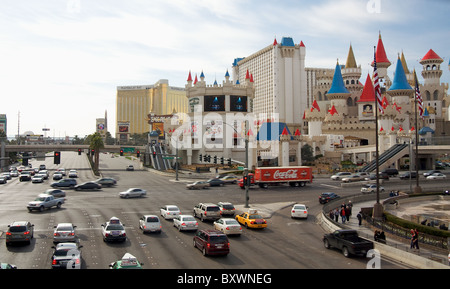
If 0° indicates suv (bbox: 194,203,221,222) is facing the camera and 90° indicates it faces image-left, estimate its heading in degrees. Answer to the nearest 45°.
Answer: approximately 135°

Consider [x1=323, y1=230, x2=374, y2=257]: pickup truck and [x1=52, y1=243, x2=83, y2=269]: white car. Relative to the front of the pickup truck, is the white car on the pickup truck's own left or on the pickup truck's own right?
on the pickup truck's own left

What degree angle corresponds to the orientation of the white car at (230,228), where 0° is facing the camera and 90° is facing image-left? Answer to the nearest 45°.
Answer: approximately 135°

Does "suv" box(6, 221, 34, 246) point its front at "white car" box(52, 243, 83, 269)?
no

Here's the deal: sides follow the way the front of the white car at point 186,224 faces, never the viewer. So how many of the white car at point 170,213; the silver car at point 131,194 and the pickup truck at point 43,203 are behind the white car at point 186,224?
0

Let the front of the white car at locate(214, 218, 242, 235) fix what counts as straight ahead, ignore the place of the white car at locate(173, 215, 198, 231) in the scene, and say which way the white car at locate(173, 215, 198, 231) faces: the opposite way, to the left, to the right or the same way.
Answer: the same way

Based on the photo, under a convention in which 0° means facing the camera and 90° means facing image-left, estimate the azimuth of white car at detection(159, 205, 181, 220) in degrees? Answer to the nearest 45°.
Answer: approximately 135°

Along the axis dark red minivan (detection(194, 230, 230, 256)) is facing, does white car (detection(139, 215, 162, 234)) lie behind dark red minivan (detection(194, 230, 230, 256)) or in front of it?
in front

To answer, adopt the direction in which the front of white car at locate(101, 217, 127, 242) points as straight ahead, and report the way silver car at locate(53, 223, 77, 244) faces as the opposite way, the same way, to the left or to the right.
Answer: the same way

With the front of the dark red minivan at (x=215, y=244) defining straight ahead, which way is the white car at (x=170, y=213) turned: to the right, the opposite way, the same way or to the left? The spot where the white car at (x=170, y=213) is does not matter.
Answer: the same way

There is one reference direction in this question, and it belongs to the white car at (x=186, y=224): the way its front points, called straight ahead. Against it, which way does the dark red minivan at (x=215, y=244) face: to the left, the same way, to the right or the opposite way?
the same way

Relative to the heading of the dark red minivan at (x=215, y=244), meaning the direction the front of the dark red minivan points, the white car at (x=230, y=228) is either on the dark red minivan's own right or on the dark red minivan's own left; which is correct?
on the dark red minivan's own right
